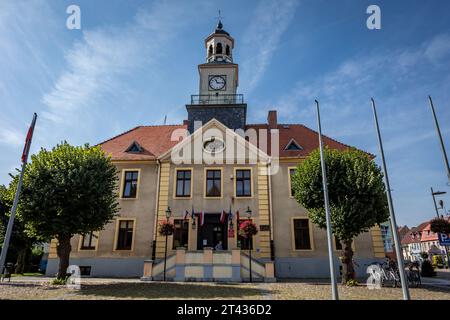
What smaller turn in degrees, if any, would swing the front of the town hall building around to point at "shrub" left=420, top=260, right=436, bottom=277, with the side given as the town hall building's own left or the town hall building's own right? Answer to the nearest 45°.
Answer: approximately 90° to the town hall building's own left

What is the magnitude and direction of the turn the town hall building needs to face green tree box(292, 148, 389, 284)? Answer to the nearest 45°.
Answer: approximately 45° to its left

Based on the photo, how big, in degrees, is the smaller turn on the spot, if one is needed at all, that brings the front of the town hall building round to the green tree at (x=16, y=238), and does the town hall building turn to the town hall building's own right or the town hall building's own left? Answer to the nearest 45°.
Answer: approximately 90° to the town hall building's own right

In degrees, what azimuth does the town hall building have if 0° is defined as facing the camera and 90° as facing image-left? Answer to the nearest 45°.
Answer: approximately 0°

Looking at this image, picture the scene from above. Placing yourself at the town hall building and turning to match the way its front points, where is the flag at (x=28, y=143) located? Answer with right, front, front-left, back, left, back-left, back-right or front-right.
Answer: front-right
